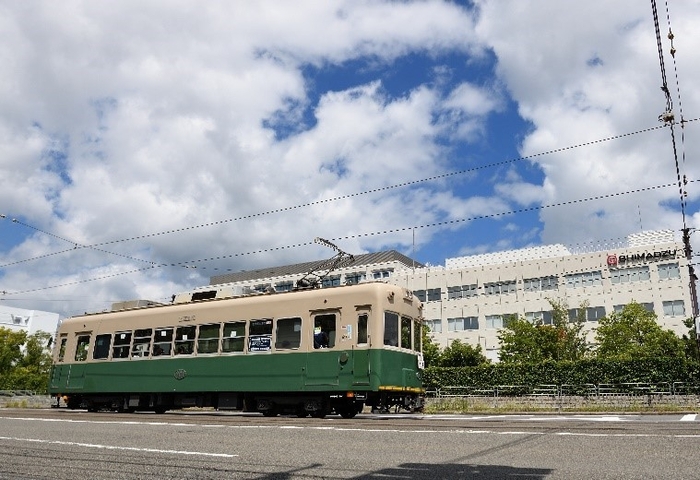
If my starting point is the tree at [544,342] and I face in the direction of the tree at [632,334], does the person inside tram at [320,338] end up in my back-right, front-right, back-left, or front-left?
back-right

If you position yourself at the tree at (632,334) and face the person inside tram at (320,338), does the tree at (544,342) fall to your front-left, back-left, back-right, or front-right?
front-right
